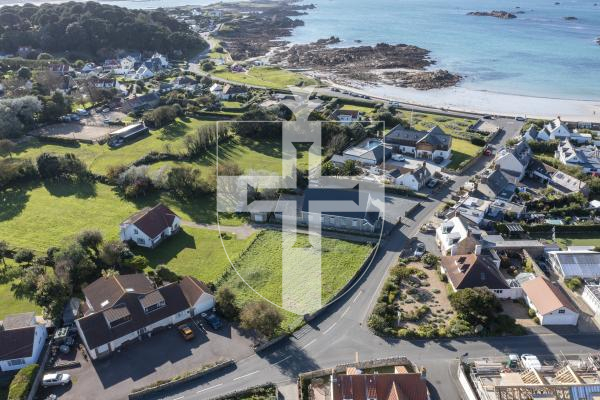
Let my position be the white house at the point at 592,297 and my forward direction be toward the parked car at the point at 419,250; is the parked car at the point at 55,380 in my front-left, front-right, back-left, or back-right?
front-left

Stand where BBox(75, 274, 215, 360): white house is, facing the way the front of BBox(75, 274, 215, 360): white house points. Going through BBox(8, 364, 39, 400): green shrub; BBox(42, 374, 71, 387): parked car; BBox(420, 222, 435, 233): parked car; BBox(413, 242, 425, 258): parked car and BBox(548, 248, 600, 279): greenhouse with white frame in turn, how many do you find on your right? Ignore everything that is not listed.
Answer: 2

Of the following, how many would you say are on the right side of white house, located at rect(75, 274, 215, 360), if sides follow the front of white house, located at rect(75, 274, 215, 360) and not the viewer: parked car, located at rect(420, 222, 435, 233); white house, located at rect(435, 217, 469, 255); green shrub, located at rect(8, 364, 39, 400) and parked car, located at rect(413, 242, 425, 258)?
1

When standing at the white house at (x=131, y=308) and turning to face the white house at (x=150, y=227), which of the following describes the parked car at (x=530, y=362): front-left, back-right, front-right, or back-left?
back-right

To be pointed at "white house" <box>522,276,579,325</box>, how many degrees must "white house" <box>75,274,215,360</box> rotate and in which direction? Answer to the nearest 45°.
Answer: approximately 45° to its left

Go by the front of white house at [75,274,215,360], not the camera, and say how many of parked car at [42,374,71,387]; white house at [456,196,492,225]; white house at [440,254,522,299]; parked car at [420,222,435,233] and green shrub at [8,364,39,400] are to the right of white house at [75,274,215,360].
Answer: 2

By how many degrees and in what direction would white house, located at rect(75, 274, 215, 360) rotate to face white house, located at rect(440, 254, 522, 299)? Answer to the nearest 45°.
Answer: approximately 45° to its left

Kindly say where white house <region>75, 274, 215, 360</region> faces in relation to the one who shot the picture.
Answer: facing the viewer and to the right of the viewer

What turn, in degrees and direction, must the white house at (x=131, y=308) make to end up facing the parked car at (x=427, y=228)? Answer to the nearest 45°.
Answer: approximately 45° to its left

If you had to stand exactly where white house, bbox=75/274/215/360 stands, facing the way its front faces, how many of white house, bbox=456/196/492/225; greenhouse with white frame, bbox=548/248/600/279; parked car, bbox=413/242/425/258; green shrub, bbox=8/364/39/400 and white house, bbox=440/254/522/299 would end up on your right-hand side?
1

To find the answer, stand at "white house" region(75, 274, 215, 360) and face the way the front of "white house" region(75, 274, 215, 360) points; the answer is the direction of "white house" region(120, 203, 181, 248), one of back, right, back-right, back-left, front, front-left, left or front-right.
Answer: back-left

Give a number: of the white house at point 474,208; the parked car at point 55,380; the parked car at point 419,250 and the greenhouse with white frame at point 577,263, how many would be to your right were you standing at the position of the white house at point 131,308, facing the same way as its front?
1

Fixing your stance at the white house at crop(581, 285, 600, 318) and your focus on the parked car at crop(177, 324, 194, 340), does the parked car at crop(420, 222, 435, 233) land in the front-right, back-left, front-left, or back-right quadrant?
front-right

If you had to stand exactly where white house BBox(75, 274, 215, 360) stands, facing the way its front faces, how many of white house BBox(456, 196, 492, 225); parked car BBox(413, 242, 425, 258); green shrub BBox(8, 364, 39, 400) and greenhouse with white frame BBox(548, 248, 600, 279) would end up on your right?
1

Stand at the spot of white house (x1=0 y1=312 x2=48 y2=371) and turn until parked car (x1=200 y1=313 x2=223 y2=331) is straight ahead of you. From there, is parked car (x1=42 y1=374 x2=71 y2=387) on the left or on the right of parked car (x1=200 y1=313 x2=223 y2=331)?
right
